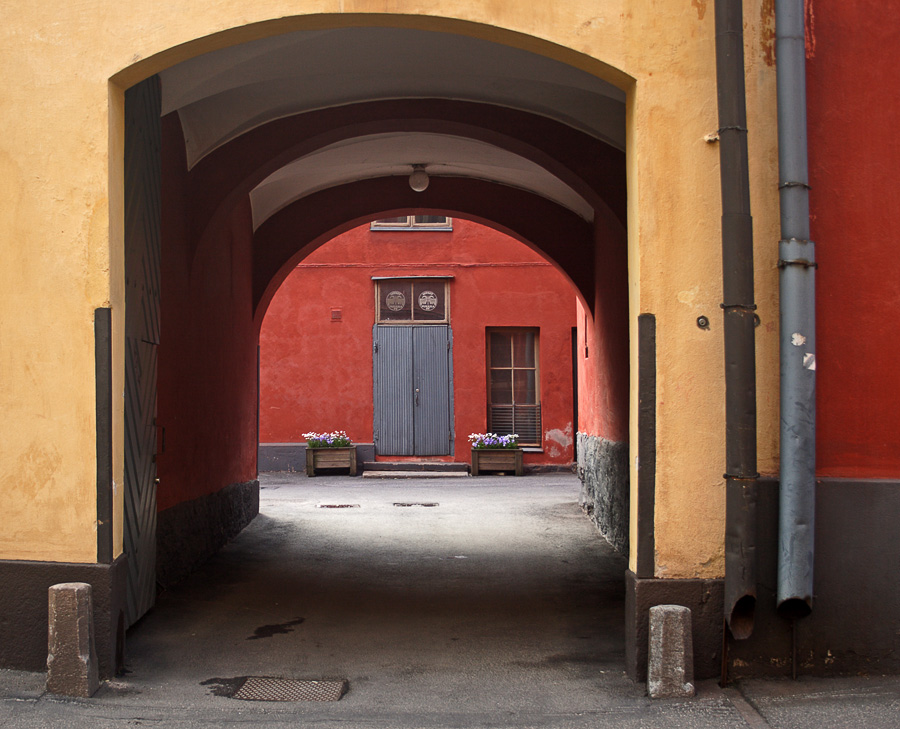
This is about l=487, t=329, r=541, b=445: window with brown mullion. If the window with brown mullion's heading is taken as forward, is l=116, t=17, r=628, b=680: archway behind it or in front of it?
in front

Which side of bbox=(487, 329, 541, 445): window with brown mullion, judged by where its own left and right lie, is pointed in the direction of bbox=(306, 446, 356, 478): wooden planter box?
right

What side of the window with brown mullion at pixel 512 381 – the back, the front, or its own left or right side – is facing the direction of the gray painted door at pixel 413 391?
right

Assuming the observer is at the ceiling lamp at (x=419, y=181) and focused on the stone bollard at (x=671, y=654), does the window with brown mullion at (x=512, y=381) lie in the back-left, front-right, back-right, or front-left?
back-left

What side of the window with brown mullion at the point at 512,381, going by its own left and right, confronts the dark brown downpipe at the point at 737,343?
front

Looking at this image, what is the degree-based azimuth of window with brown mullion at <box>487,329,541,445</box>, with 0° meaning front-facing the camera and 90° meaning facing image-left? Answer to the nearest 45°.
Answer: approximately 0°

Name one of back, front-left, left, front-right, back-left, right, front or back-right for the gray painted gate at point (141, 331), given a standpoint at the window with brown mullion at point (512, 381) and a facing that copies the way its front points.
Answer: front

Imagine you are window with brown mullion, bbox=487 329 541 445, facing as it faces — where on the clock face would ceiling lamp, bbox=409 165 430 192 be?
The ceiling lamp is roughly at 12 o'clock from the window with brown mullion.

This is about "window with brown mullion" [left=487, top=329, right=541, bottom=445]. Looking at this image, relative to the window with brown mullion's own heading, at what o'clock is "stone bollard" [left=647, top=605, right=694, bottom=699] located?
The stone bollard is roughly at 12 o'clock from the window with brown mullion.

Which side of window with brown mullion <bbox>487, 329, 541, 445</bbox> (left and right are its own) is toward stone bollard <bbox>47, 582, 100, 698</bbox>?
front

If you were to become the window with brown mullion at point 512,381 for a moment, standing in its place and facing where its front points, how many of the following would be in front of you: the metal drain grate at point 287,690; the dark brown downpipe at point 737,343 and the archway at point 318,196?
3

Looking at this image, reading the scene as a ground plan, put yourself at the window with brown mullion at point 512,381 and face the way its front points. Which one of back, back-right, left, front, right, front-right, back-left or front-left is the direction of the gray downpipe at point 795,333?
front

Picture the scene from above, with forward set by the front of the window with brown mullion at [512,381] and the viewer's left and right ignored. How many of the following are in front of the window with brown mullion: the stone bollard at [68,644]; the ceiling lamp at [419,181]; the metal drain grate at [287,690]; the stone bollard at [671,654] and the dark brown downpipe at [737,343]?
5
